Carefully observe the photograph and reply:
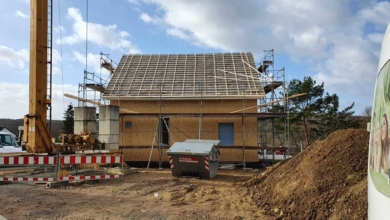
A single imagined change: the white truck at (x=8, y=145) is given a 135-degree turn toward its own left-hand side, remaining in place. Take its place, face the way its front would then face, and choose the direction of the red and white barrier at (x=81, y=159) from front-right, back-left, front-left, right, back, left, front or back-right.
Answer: back-left

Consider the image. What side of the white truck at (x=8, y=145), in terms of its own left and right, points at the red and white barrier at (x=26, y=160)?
right

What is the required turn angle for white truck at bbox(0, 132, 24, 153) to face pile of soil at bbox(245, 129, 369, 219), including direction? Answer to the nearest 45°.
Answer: approximately 90° to its right

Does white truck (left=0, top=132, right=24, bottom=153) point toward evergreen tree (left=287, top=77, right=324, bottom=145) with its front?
yes

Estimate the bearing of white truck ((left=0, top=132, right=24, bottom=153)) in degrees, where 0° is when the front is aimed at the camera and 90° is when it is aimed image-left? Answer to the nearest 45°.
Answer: approximately 270°

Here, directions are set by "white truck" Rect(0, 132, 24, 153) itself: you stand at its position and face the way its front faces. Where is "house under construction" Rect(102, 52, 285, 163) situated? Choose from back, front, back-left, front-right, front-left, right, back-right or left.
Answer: front-right

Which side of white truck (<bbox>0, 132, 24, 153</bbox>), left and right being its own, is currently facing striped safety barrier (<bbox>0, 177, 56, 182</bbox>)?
right

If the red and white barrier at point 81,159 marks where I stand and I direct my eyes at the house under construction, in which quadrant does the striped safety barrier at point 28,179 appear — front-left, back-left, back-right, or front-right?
back-left
